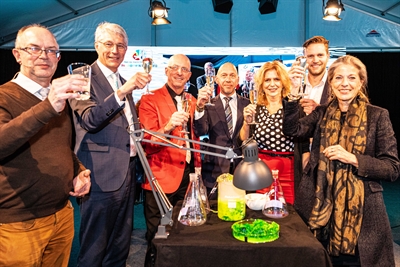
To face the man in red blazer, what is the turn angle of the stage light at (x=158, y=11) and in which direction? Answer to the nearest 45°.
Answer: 0° — it already faces them

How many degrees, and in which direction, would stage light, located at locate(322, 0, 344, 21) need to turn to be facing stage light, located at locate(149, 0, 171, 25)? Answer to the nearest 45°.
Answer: approximately 90° to its right

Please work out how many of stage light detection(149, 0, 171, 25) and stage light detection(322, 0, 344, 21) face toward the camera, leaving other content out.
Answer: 2

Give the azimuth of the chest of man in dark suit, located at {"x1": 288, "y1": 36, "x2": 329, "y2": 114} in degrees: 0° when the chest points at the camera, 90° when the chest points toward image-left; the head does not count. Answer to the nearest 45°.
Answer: approximately 45°

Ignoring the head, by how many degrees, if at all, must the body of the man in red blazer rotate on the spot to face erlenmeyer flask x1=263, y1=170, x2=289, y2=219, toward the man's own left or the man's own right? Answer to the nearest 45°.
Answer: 0° — they already face it

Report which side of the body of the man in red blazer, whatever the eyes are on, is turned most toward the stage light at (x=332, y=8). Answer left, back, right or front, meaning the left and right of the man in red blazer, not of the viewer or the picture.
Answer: left
